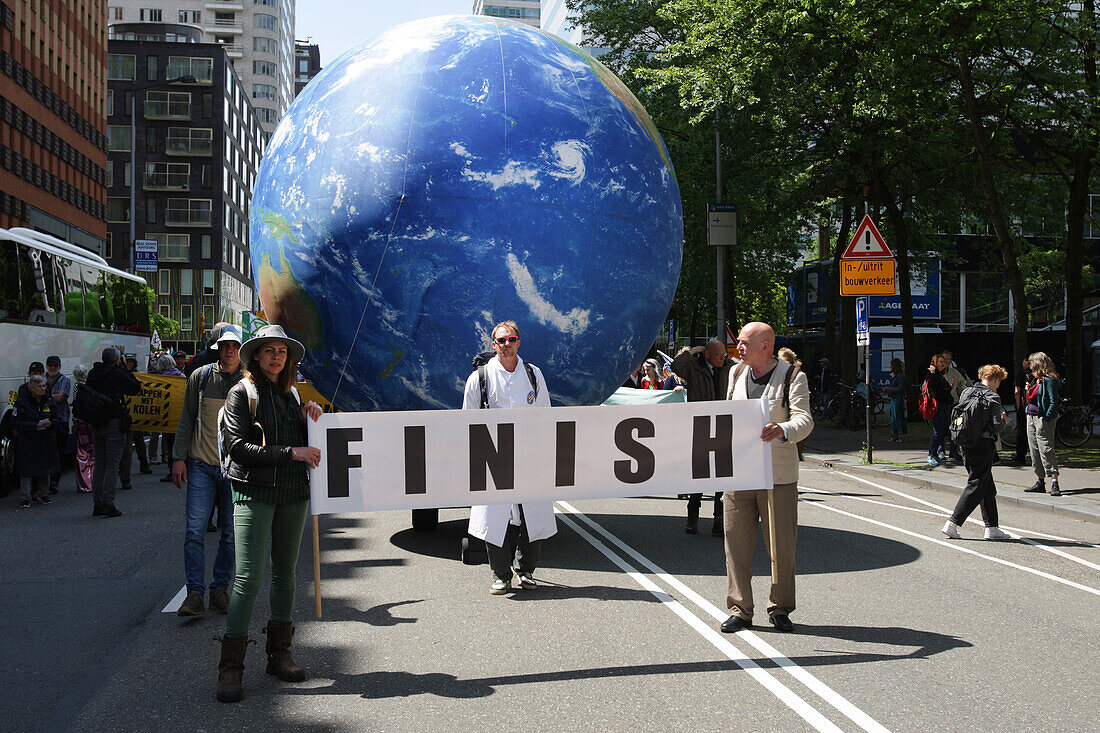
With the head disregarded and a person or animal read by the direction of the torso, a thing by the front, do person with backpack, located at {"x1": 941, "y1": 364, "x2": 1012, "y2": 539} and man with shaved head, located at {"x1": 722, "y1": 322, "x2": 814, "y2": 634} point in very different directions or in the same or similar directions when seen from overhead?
very different directions

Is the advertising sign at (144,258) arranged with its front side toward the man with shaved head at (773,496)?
yes

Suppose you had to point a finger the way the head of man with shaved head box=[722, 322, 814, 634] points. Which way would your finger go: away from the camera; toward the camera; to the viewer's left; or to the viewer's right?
to the viewer's left

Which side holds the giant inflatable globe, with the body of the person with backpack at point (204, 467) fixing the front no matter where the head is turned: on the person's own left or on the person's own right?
on the person's own left

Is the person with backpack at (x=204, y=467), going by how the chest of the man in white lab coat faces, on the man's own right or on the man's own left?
on the man's own right

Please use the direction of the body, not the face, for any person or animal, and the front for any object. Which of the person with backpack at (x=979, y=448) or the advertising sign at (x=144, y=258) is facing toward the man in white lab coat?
the advertising sign

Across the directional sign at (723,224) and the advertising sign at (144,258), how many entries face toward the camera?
2

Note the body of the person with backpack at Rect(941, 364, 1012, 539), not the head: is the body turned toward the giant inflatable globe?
no

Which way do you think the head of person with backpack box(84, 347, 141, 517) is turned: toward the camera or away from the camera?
away from the camera

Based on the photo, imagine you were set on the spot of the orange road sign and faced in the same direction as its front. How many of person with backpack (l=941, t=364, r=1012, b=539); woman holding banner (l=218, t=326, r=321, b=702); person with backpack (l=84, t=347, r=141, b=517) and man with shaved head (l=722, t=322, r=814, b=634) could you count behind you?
0

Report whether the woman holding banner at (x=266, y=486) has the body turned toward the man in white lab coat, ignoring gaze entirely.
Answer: no

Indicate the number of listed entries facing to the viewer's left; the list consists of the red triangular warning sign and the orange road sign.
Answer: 0

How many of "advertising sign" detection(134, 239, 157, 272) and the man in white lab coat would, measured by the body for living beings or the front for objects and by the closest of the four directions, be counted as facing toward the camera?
2

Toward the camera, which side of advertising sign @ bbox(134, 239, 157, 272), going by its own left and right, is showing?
front

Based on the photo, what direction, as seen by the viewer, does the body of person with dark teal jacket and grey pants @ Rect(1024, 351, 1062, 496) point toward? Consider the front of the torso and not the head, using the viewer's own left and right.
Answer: facing the viewer and to the left of the viewer

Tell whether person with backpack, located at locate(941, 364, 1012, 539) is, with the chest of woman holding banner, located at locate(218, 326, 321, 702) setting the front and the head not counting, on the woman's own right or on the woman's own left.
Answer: on the woman's own left
